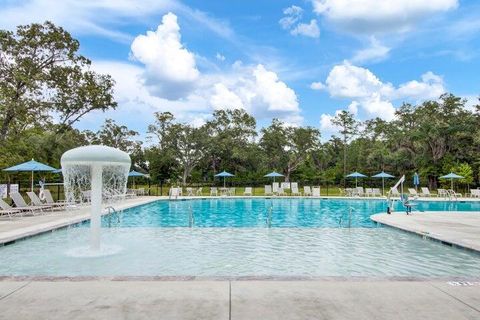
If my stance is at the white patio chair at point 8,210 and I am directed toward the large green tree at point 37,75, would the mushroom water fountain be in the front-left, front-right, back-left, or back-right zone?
back-right

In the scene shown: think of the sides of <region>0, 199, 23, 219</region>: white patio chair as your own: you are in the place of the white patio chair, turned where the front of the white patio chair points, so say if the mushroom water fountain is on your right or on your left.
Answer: on your right

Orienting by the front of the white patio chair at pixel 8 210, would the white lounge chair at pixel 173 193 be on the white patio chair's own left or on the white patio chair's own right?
on the white patio chair's own left

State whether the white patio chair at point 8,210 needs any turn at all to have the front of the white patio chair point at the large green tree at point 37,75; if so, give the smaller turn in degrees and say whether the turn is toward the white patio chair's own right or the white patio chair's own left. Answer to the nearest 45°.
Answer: approximately 90° to the white patio chair's own left

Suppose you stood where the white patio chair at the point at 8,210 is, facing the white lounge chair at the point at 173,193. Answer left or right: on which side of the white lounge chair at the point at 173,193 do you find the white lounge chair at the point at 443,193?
right

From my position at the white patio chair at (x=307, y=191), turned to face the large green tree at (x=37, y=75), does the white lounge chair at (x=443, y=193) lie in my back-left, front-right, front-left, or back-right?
back-left

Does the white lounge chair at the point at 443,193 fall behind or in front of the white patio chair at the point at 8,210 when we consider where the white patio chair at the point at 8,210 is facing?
in front

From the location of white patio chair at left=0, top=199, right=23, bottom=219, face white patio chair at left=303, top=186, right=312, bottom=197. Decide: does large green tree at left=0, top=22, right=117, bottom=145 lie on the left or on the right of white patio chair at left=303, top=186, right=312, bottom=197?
left

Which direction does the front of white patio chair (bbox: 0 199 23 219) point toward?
to the viewer's right
